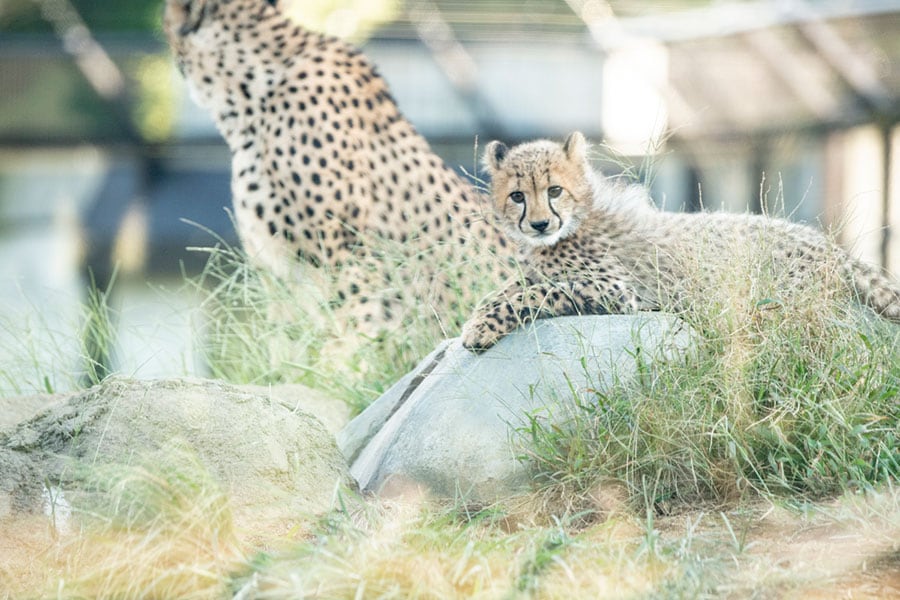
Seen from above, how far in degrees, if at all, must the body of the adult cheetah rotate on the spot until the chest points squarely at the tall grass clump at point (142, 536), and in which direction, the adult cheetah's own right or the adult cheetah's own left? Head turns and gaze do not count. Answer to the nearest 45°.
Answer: approximately 90° to the adult cheetah's own left

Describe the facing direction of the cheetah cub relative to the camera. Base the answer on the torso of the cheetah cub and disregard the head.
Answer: to the viewer's left

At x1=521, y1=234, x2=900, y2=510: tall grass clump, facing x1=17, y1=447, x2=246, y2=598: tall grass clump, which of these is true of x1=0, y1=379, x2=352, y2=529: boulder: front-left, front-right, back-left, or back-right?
front-right

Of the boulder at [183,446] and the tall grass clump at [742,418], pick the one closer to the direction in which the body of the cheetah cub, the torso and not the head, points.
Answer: the boulder

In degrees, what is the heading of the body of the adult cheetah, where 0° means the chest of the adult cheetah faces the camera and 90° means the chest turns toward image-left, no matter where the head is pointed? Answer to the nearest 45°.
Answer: approximately 90°

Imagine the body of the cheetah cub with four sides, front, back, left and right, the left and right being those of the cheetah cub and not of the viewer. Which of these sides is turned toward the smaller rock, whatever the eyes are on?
front

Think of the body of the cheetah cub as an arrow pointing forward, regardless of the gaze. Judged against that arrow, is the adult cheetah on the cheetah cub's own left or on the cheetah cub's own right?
on the cheetah cub's own right
